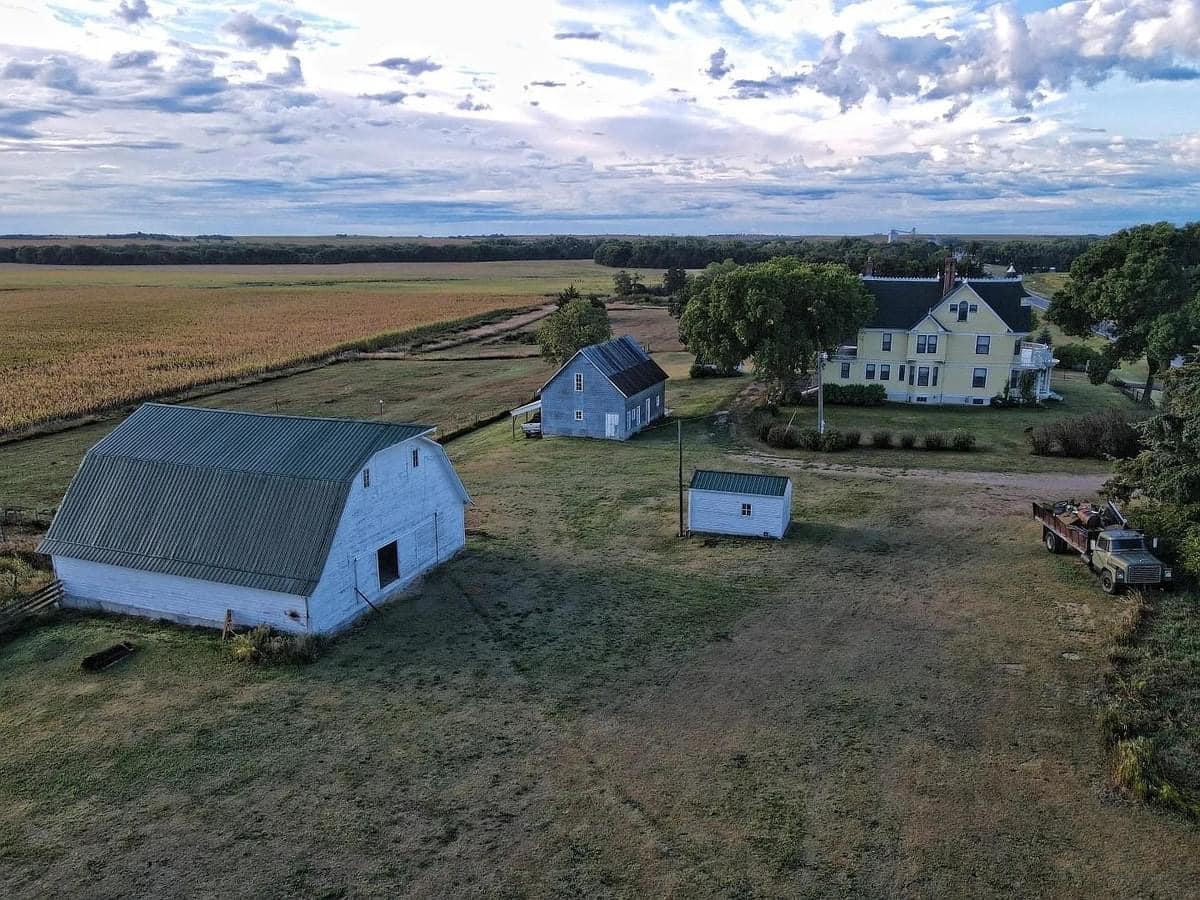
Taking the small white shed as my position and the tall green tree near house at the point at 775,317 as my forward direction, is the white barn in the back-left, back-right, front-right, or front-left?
back-left

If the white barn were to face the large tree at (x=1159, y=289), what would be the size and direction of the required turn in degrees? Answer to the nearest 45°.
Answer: approximately 45° to its left

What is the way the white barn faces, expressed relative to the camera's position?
facing the viewer and to the right of the viewer

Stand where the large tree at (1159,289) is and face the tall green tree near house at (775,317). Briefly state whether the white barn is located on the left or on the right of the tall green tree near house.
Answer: left

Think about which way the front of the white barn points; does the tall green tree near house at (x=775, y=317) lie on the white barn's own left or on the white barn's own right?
on the white barn's own left

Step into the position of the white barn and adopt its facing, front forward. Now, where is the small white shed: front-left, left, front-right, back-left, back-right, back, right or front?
front-left
